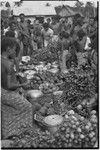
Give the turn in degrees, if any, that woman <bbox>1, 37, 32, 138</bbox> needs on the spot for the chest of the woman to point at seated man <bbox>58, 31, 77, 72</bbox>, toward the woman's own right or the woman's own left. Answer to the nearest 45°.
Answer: approximately 90° to the woman's own left

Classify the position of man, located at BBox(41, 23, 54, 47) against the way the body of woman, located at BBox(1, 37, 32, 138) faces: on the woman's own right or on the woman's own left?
on the woman's own left

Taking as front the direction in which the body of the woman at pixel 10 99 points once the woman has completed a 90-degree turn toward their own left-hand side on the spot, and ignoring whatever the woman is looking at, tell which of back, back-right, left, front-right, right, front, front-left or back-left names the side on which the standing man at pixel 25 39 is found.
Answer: front

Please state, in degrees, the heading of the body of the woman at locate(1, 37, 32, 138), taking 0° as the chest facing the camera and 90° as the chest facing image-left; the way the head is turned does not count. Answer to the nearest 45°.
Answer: approximately 270°
